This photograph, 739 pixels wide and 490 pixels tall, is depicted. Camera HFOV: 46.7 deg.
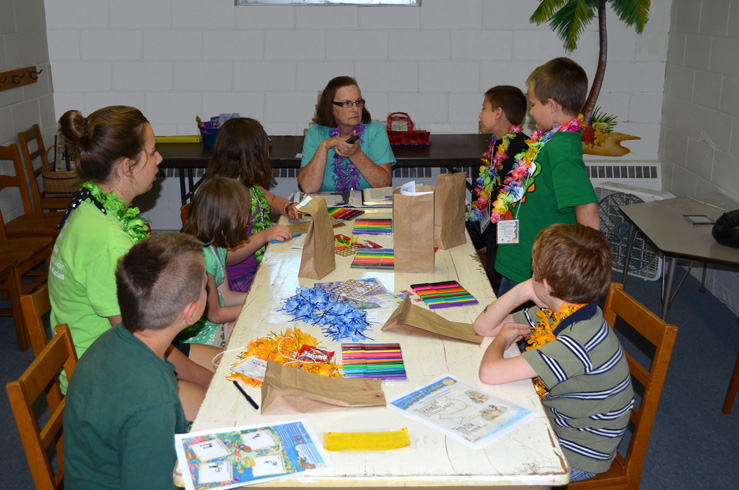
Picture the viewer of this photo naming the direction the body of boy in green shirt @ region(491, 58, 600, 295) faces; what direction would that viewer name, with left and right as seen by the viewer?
facing to the left of the viewer

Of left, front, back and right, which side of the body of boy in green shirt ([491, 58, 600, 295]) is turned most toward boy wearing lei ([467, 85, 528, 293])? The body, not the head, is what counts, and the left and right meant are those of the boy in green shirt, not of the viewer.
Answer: right

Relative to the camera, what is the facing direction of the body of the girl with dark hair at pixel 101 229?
to the viewer's right

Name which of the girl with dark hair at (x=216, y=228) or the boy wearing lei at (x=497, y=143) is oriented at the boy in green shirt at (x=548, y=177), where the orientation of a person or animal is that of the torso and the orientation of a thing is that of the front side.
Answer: the girl with dark hair

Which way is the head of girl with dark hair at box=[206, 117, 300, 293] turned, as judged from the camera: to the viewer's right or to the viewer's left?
to the viewer's right

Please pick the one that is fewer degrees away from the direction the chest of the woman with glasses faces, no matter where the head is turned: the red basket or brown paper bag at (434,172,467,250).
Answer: the brown paper bag

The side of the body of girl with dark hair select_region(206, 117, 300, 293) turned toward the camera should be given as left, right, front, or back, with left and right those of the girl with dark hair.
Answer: right

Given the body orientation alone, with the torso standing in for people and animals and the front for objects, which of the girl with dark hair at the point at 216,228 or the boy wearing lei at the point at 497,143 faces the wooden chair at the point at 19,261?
the boy wearing lei

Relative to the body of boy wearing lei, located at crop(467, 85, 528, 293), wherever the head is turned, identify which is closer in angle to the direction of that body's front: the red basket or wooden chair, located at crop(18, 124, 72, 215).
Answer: the wooden chair

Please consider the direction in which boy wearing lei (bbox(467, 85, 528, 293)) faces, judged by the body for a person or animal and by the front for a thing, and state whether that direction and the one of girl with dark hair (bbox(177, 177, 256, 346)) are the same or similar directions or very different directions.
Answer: very different directions

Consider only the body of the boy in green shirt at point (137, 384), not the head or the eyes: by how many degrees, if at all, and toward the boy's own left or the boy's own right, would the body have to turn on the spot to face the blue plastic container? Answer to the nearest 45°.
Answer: approximately 45° to the boy's own left

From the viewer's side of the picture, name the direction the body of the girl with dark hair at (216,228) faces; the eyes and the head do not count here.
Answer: to the viewer's right

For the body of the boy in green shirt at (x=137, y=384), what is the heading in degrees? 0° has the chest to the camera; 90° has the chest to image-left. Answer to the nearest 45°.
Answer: approximately 225°

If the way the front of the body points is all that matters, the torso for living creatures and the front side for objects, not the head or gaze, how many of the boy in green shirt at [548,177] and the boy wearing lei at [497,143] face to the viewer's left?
2
